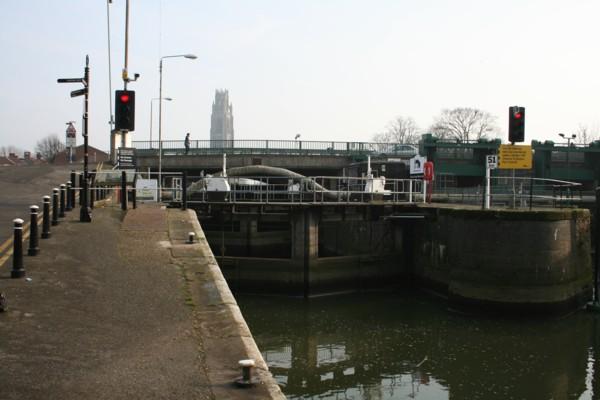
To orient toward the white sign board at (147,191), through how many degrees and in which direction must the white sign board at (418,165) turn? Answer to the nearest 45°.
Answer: approximately 45° to its right

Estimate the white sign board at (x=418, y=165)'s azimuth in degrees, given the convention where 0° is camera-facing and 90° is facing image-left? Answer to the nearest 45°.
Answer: approximately 0°

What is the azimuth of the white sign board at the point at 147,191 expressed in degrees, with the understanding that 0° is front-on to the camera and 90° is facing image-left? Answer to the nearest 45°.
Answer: approximately 0°

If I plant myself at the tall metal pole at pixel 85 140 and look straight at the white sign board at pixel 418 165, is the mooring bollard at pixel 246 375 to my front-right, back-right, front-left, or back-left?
back-right
